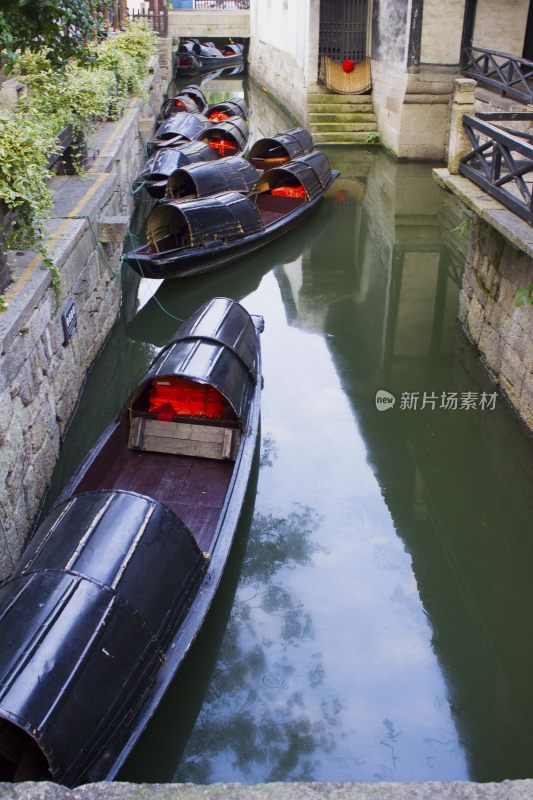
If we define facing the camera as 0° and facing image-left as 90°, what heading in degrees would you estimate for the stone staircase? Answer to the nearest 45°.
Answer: approximately 0°

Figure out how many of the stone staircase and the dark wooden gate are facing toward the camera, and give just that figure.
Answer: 2
